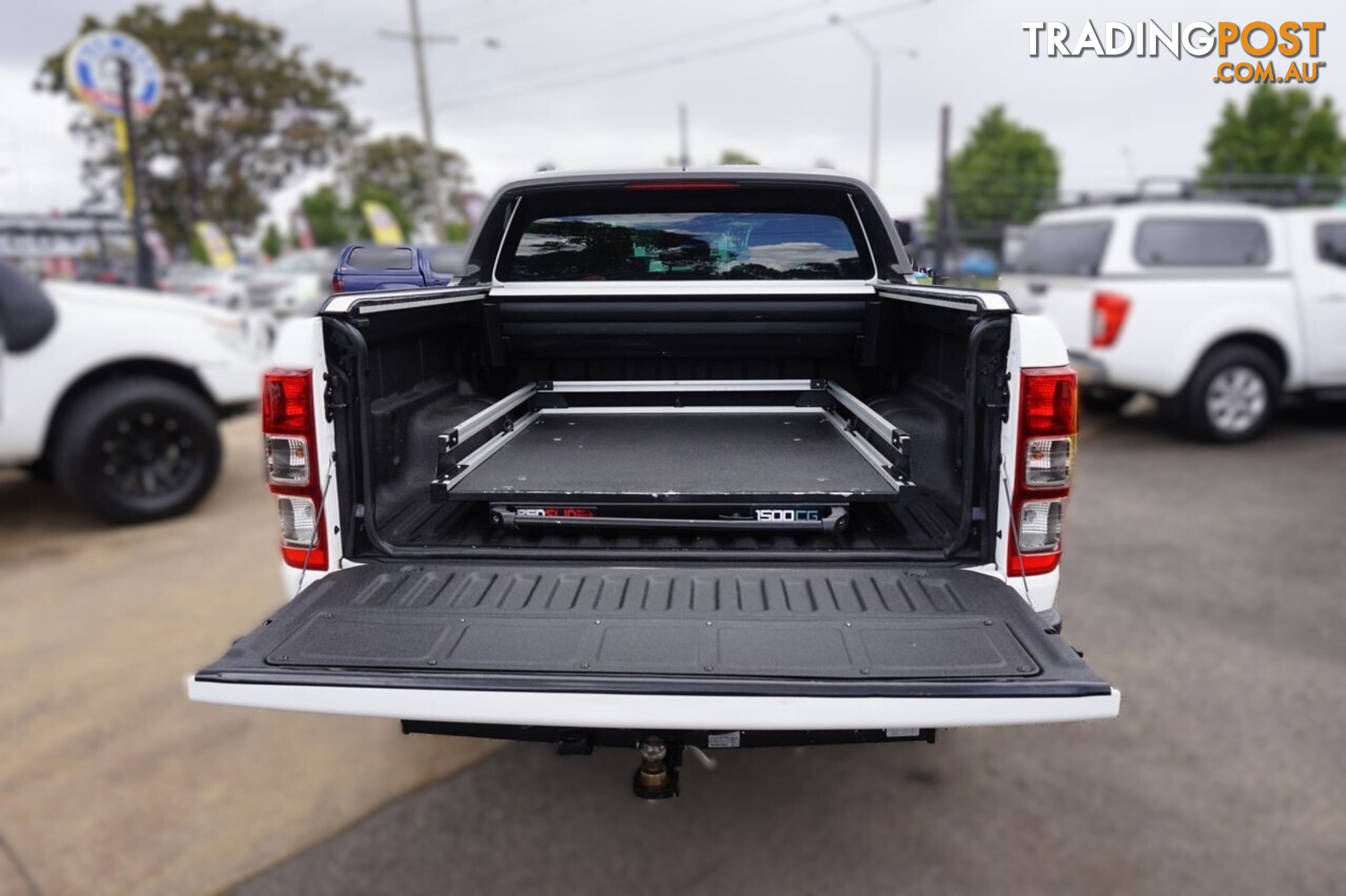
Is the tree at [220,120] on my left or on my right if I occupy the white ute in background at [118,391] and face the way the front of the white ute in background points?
on my left

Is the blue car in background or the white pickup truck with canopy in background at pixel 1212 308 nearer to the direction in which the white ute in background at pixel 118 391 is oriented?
the white pickup truck with canopy in background

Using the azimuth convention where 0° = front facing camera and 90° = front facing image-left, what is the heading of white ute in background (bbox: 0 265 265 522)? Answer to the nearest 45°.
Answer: approximately 270°

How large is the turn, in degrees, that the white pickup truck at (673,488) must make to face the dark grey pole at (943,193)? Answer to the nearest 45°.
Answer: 0° — it already faces it

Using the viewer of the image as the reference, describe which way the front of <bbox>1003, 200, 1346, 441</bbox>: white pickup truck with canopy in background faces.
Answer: facing away from the viewer and to the right of the viewer

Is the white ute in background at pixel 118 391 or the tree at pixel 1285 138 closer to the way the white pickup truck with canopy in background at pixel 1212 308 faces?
the tree

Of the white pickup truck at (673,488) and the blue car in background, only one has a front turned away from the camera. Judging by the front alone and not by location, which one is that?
the white pickup truck

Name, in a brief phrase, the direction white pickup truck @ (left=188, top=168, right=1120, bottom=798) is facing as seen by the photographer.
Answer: facing away from the viewer

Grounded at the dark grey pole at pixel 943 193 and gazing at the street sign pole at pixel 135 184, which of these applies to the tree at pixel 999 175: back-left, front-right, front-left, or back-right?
back-right
